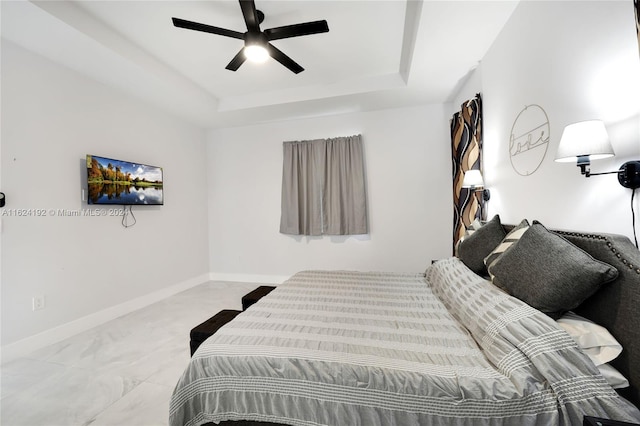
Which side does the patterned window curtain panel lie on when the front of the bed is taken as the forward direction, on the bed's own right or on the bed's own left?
on the bed's own right

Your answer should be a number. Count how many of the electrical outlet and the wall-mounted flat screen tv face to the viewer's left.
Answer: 0

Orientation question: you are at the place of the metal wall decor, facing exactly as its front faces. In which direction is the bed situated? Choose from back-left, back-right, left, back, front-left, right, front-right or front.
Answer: front-left

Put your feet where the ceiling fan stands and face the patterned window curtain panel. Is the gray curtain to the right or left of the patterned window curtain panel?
left

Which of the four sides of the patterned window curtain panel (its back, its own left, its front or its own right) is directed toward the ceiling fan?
front

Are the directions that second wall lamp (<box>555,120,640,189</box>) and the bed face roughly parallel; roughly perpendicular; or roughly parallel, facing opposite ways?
roughly parallel

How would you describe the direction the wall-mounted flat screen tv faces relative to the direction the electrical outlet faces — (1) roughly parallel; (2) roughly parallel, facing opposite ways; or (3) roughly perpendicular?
roughly parallel

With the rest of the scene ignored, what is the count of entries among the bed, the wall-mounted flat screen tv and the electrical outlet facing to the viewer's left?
1

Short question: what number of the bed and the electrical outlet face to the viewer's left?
1

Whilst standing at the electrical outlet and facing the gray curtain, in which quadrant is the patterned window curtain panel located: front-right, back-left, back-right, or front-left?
front-right

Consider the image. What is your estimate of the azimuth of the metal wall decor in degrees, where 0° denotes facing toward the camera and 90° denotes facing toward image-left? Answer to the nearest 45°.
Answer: approximately 45°

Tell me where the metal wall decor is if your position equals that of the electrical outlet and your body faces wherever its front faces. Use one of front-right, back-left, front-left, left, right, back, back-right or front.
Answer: front

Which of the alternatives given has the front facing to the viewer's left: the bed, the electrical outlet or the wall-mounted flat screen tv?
the bed

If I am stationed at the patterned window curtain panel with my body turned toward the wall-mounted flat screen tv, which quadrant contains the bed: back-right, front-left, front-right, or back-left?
front-left

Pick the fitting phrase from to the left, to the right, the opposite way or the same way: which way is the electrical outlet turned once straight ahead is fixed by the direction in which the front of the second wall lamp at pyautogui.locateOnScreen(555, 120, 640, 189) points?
the opposite way
